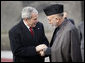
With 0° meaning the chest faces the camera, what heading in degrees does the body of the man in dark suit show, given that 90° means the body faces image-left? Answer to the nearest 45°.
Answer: approximately 315°
